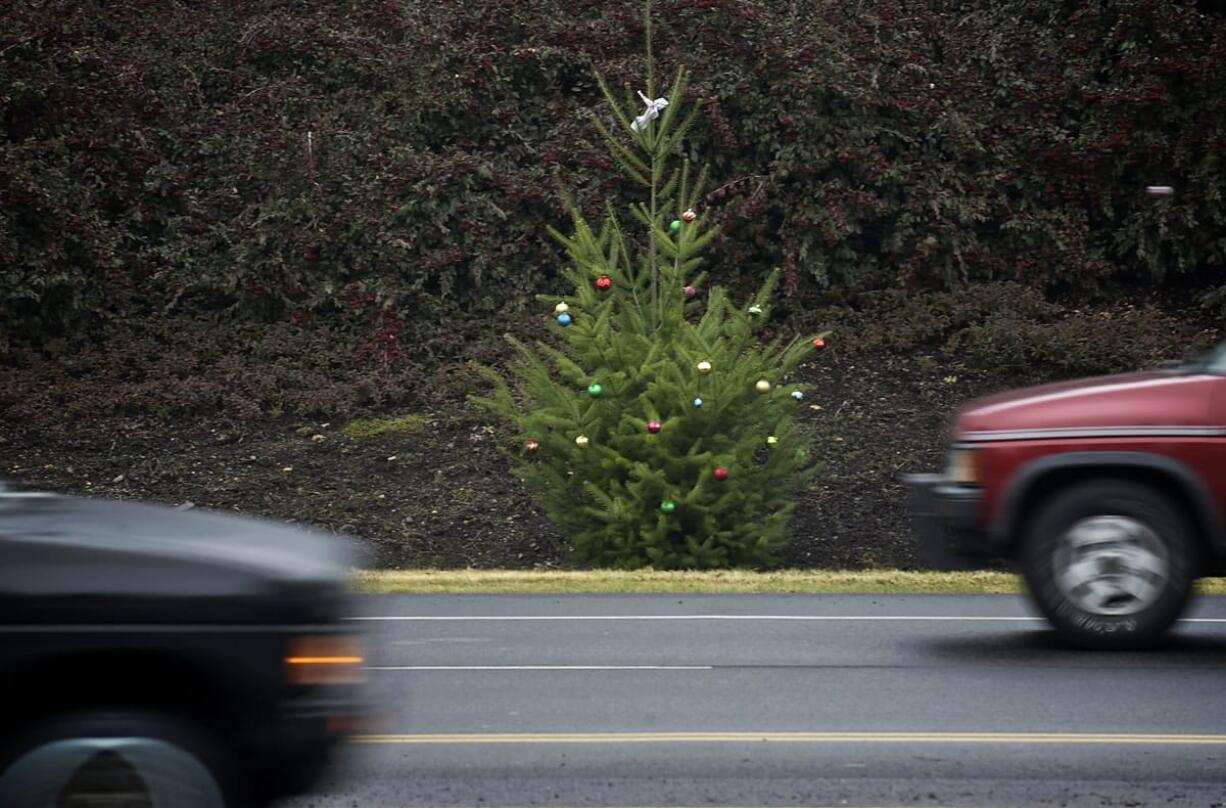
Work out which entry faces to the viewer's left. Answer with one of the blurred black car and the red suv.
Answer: the red suv

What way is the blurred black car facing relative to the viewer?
to the viewer's right

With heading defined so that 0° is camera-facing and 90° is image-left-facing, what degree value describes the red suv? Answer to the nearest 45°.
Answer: approximately 90°

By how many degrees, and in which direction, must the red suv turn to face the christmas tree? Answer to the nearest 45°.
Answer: approximately 45° to its right

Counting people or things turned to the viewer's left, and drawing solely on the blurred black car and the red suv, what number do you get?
1

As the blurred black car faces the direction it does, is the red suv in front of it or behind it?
in front

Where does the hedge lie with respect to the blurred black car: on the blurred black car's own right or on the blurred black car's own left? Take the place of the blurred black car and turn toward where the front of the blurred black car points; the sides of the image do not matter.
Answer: on the blurred black car's own left

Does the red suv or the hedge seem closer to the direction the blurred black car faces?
the red suv
